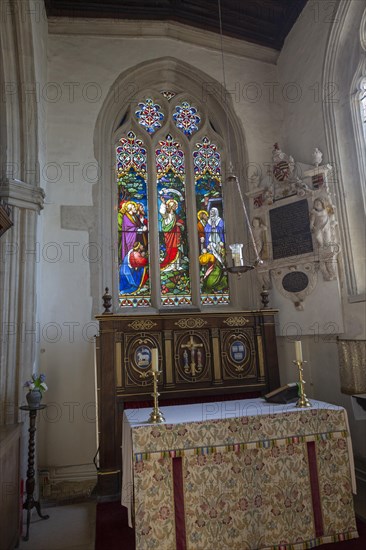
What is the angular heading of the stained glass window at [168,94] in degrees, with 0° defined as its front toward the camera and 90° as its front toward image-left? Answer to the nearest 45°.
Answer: approximately 0°

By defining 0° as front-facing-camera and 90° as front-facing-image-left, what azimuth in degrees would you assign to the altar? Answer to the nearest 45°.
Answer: approximately 0°

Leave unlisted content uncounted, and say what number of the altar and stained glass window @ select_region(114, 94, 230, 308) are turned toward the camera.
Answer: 2

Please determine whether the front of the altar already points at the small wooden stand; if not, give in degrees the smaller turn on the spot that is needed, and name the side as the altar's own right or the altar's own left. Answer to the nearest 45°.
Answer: approximately 90° to the altar's own right

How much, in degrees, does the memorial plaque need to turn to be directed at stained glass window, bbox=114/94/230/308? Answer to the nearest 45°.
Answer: approximately 45° to its right

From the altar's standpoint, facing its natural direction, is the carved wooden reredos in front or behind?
behind

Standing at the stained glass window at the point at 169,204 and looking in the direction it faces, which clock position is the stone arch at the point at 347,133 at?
The stone arch is roughly at 10 o'clock from the stained glass window.

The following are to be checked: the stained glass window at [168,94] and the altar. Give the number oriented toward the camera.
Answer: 2

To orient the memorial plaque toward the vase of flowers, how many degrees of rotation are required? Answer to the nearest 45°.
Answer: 0° — it already faces it
